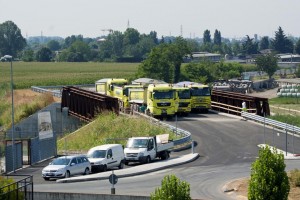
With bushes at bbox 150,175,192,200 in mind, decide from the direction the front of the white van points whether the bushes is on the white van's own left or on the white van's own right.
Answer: on the white van's own left

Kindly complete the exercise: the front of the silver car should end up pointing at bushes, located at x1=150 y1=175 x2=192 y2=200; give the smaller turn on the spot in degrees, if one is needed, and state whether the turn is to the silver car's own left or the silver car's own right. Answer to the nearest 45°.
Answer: approximately 45° to the silver car's own left

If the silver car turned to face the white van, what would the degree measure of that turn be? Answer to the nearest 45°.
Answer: approximately 180°

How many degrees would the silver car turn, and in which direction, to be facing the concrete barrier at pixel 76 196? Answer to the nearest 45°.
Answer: approximately 45° to its left

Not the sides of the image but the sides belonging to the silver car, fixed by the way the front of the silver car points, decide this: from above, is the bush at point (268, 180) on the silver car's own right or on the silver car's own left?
on the silver car's own left

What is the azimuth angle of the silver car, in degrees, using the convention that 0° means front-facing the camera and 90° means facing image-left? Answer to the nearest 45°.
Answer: approximately 45°

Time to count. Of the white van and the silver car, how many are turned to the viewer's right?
0

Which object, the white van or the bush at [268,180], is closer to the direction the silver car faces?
the bush

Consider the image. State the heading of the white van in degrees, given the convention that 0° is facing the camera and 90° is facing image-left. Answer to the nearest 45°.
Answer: approximately 45°
